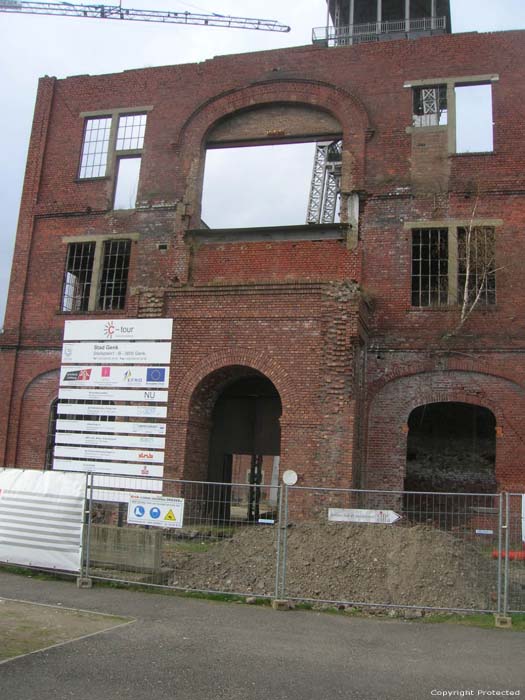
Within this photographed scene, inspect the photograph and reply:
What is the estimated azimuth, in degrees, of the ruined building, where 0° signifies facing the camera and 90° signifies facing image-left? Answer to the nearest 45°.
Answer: approximately 0°

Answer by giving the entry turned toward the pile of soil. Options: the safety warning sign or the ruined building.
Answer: the ruined building

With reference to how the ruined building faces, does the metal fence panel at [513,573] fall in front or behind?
in front

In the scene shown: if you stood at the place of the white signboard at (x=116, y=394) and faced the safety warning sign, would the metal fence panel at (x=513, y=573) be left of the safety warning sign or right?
left

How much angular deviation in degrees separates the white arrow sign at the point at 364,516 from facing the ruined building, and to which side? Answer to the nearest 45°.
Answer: approximately 180°

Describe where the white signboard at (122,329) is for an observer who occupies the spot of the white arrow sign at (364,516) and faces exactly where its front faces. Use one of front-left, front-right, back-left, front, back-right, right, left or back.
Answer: back-right
